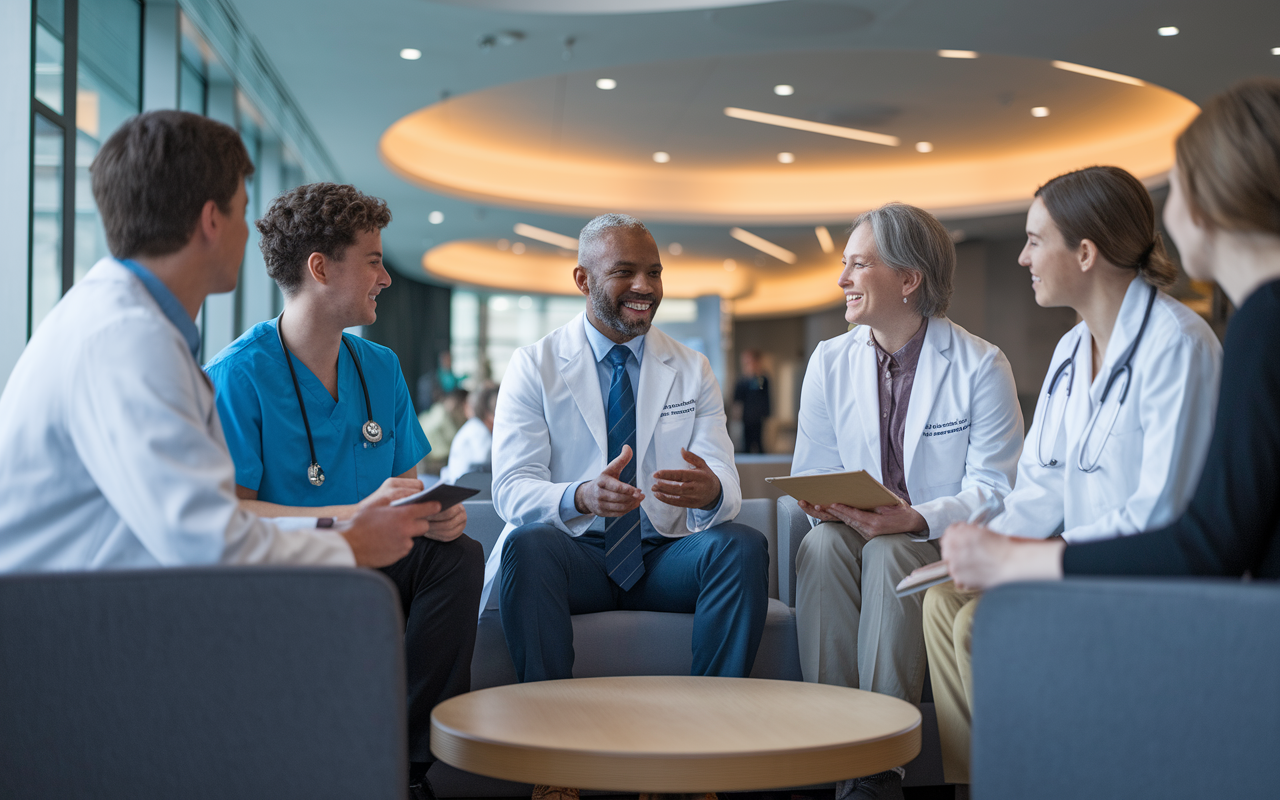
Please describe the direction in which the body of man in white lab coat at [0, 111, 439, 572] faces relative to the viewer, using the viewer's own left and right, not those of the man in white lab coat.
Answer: facing away from the viewer and to the right of the viewer

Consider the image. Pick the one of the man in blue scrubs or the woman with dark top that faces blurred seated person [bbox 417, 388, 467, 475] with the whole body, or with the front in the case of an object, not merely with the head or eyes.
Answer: the woman with dark top

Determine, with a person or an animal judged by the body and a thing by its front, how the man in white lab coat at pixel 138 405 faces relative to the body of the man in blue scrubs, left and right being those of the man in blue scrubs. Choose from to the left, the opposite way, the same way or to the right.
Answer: to the left

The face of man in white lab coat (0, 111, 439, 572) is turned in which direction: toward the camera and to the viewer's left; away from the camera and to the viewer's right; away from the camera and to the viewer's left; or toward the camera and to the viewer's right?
away from the camera and to the viewer's right

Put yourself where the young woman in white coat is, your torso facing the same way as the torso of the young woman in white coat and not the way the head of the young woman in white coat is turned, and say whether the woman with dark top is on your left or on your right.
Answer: on your left

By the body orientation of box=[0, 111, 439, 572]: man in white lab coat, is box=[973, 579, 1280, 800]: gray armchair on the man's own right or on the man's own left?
on the man's own right

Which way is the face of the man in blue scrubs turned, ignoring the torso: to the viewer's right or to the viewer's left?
to the viewer's right

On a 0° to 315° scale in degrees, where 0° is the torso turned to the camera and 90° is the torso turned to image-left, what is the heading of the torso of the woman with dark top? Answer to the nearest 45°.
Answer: approximately 135°

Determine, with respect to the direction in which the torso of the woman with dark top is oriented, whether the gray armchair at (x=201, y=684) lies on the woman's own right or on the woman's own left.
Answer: on the woman's own left
